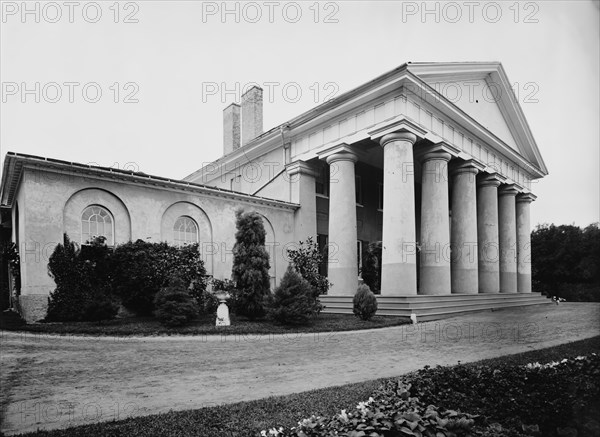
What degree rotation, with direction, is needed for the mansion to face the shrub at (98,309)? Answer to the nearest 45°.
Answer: approximately 90° to its right

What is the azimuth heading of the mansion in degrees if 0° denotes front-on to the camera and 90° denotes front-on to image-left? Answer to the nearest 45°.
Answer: approximately 315°

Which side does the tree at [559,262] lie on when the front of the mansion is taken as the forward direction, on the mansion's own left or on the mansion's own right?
on the mansion's own left
